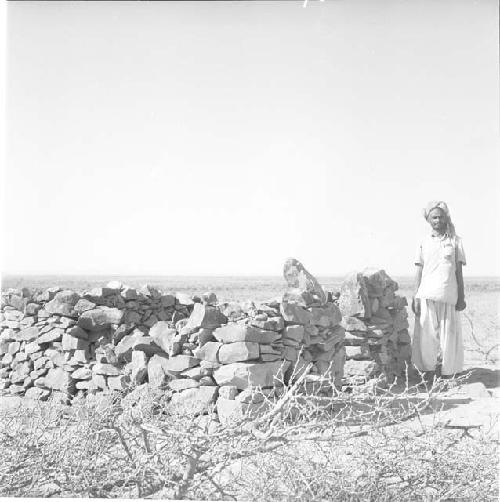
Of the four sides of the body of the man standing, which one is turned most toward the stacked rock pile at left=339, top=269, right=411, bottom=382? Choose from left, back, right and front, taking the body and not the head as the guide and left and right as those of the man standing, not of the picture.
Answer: right

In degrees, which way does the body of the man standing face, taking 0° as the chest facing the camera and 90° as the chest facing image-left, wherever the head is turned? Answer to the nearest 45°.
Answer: approximately 0°

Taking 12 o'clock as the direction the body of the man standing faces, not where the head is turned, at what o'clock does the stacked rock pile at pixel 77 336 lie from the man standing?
The stacked rock pile is roughly at 2 o'clock from the man standing.

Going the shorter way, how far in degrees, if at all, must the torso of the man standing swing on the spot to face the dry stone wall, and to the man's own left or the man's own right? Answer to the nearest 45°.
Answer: approximately 45° to the man's own right

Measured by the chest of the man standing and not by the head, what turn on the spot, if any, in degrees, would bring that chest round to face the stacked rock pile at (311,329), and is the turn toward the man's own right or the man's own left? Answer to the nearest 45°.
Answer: approximately 45° to the man's own right
